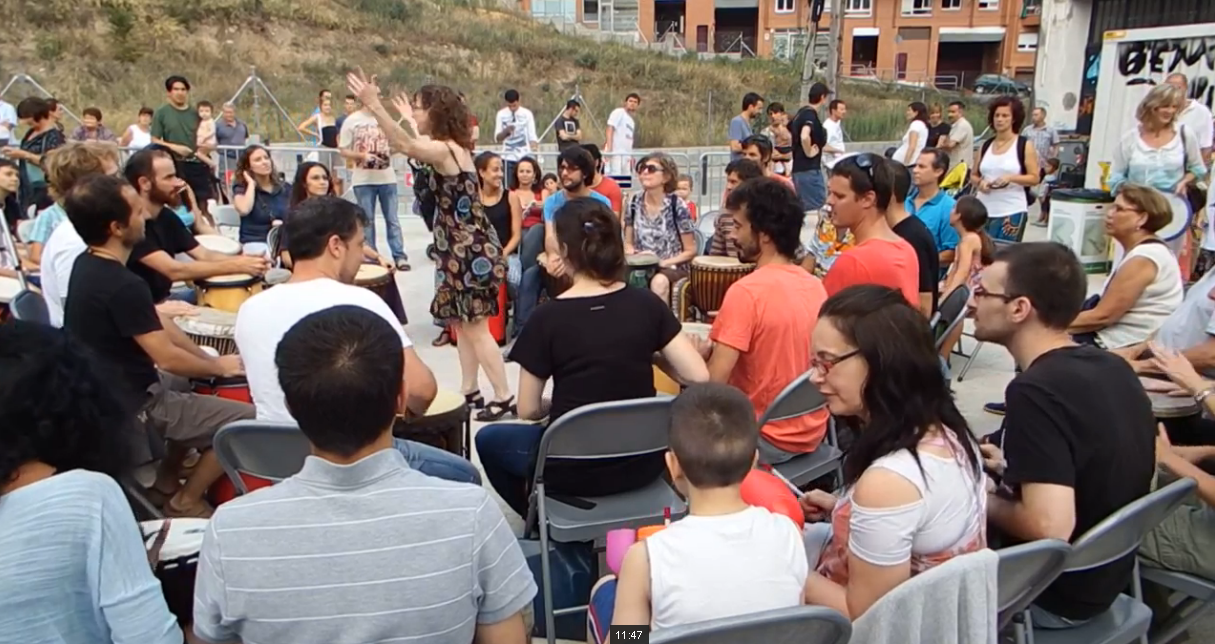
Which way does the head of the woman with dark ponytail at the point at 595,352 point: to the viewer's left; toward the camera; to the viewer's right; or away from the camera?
away from the camera

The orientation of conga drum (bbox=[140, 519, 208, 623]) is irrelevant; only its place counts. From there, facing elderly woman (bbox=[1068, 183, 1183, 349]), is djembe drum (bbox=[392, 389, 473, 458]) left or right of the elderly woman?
left

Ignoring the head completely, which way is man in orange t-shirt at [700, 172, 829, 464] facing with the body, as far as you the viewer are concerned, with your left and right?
facing away from the viewer and to the left of the viewer

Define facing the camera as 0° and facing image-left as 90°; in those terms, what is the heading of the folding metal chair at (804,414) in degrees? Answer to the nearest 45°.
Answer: approximately 135°

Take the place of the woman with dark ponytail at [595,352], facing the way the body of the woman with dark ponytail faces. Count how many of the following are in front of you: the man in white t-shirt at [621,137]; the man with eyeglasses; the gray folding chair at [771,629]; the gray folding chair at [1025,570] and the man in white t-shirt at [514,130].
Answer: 2

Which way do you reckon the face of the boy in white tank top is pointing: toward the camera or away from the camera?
away from the camera

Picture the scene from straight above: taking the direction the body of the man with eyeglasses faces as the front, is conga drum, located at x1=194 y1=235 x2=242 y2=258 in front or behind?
in front

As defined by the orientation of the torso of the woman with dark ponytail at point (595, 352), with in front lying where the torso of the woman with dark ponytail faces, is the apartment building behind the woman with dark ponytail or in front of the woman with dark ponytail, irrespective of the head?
in front

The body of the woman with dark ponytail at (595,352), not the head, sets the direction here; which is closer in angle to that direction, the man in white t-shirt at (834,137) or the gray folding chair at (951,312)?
the man in white t-shirt

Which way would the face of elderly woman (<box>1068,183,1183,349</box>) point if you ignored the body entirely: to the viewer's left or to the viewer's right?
to the viewer's left

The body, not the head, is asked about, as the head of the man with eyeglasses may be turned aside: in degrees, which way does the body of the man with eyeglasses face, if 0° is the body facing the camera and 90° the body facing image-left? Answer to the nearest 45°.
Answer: approximately 135°

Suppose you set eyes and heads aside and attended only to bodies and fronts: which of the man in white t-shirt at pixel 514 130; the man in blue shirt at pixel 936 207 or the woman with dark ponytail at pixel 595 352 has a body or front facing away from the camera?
the woman with dark ponytail

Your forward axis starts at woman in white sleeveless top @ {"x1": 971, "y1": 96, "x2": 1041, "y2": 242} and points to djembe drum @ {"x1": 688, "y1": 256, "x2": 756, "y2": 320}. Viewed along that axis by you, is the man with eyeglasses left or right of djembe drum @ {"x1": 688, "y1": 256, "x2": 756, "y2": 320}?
left

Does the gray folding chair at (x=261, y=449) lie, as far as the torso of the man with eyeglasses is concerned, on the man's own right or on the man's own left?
on the man's own left

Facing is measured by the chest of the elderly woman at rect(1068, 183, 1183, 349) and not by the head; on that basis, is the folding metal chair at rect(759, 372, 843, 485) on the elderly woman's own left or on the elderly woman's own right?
on the elderly woman's own left

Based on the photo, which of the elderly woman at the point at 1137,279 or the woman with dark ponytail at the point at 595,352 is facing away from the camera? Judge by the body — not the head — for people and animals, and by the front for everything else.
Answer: the woman with dark ponytail

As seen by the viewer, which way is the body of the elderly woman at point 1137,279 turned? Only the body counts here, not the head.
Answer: to the viewer's left
